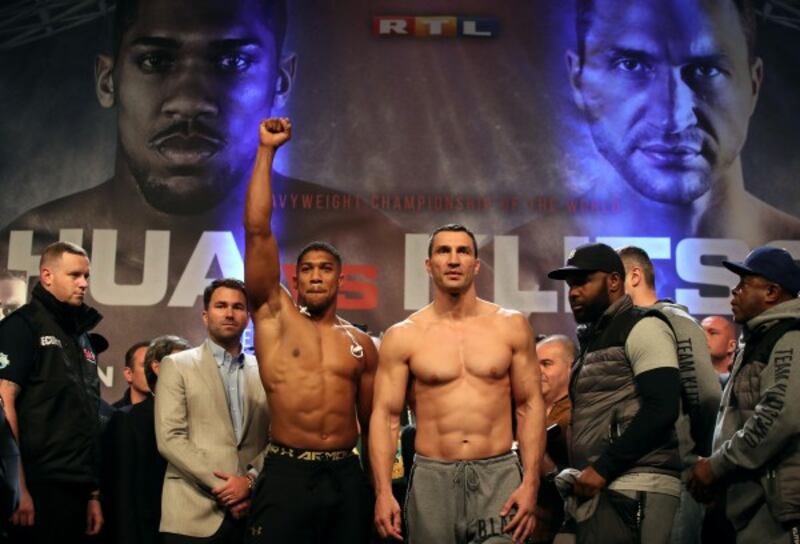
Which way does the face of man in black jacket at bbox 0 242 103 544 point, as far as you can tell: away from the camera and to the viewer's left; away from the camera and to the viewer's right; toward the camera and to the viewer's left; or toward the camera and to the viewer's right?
toward the camera and to the viewer's right

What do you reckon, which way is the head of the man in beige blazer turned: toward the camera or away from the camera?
toward the camera

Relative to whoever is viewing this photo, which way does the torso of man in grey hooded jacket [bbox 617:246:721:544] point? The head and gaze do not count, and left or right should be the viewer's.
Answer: facing to the left of the viewer

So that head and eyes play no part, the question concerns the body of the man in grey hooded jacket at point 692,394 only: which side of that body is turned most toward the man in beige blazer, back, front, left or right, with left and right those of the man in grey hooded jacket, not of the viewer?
front

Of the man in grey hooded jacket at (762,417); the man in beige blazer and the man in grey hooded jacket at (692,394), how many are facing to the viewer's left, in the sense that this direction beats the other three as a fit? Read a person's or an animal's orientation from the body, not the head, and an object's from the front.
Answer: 2

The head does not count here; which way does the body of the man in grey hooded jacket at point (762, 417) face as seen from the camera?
to the viewer's left

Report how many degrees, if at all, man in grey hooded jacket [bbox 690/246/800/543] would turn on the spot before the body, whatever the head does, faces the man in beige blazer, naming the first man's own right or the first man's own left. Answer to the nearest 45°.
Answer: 0° — they already face them

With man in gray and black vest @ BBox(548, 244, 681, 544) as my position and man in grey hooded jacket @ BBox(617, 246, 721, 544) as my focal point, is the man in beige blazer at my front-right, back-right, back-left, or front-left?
back-left

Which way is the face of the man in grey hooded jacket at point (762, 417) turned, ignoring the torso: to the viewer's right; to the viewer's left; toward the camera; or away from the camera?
to the viewer's left

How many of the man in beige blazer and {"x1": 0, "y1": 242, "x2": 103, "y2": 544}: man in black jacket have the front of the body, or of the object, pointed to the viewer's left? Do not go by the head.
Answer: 0

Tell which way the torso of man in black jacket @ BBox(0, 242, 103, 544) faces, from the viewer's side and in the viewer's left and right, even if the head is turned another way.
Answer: facing the viewer and to the right of the viewer
